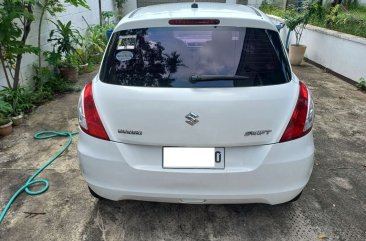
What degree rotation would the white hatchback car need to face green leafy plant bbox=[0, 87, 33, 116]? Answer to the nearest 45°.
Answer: approximately 45° to its left

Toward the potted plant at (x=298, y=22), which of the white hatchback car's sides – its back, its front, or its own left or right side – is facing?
front

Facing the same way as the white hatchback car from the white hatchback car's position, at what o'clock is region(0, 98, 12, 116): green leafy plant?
The green leafy plant is roughly at 10 o'clock from the white hatchback car.

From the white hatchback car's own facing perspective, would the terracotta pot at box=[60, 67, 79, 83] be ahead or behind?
ahead

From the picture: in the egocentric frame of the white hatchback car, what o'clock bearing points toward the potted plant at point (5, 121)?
The potted plant is roughly at 10 o'clock from the white hatchback car.

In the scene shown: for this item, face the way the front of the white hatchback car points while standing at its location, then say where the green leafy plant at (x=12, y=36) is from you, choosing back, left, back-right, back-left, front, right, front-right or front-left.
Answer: front-left

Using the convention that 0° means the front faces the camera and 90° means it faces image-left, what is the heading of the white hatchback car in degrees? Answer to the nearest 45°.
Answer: approximately 180°

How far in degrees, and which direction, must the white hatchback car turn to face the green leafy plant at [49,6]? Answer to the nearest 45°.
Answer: approximately 45° to its left

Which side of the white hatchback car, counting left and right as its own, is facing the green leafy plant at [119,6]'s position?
front

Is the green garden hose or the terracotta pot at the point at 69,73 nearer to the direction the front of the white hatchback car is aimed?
the terracotta pot

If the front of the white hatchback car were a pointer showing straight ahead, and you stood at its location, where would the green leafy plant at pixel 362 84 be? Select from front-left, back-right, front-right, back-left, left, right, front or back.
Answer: front-right

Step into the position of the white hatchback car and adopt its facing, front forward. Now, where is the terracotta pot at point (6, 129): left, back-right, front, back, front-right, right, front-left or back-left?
front-left

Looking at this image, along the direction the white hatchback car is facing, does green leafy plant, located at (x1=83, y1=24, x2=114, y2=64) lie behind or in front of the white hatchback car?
in front

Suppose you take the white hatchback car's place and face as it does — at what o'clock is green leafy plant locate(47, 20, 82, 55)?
The green leafy plant is roughly at 11 o'clock from the white hatchback car.

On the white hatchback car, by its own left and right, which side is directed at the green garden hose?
left
